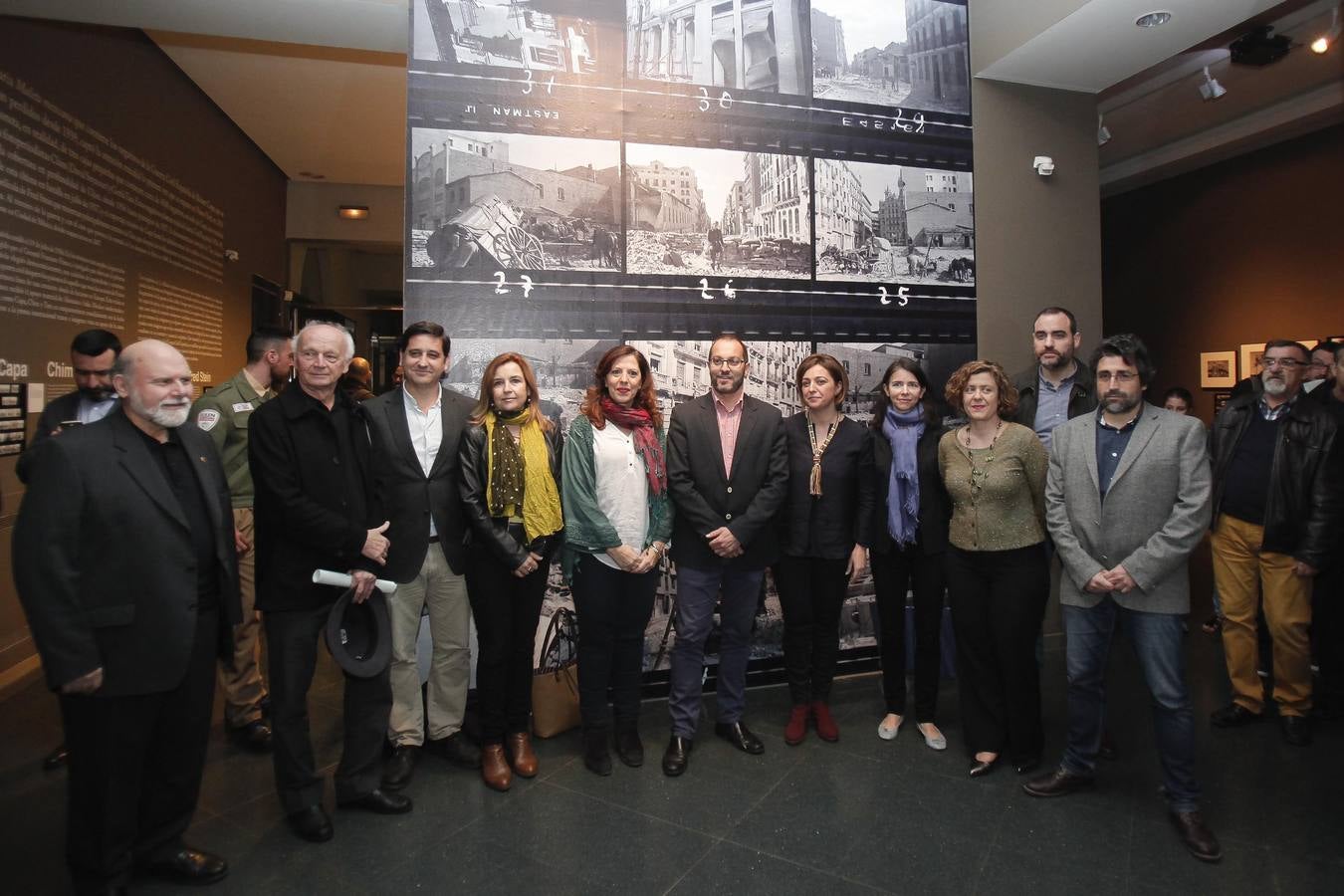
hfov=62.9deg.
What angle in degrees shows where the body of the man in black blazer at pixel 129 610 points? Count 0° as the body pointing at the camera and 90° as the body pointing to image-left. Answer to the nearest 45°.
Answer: approximately 315°

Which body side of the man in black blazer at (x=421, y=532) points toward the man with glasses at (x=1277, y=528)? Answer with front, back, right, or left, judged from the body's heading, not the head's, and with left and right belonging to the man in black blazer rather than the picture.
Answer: left

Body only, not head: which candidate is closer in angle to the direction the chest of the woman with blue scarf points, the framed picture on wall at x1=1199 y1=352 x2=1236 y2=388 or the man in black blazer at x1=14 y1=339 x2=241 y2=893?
the man in black blazer

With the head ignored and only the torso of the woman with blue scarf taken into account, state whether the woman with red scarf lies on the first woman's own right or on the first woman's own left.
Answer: on the first woman's own right
